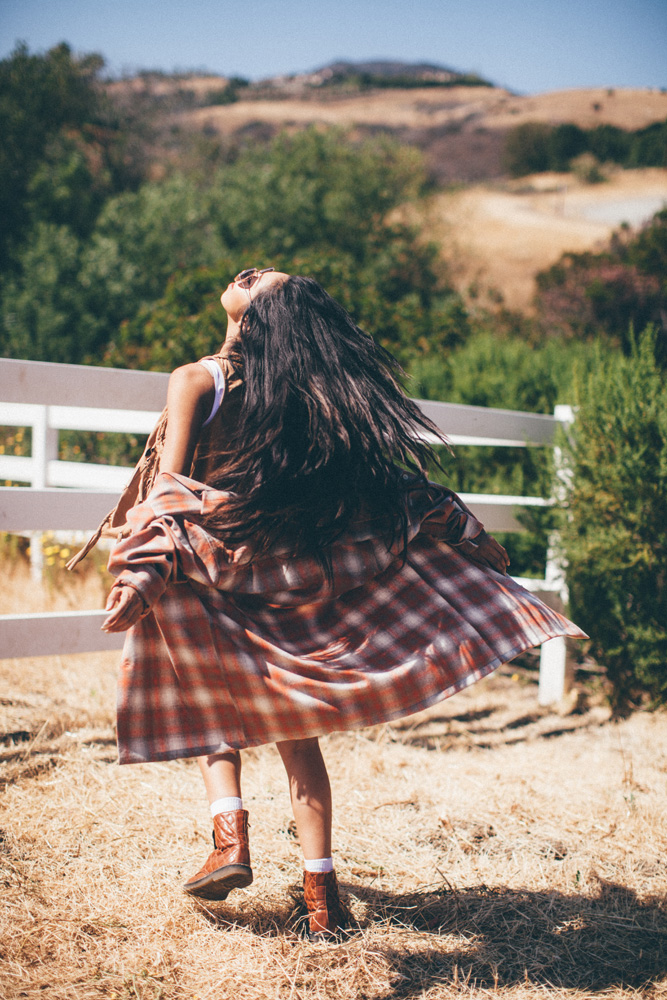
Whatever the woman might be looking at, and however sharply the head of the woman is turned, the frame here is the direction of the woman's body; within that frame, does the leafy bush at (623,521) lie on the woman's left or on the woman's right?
on the woman's right

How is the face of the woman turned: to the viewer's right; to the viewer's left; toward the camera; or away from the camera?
to the viewer's left

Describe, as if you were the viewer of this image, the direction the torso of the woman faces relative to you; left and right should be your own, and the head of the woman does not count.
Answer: facing away from the viewer and to the left of the viewer

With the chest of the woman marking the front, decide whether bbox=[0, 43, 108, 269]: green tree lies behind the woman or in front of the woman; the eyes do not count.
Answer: in front

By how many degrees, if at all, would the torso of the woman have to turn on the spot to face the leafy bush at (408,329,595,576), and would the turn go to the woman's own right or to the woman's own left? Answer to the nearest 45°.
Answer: approximately 45° to the woman's own right
